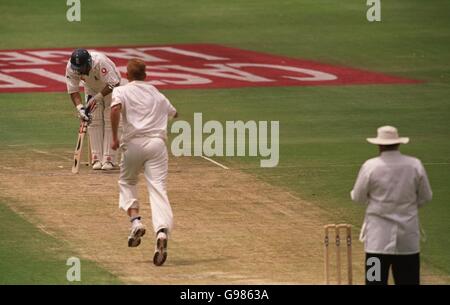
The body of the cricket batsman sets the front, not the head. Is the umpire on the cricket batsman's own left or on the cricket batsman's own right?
on the cricket batsman's own left

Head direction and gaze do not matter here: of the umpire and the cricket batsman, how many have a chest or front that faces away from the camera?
1

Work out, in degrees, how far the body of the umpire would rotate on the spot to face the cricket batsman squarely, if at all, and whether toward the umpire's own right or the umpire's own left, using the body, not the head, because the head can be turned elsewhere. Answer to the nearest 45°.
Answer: approximately 45° to the umpire's own left

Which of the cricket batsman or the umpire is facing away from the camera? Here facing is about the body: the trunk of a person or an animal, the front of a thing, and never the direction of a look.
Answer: the umpire

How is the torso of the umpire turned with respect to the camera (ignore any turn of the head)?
away from the camera
